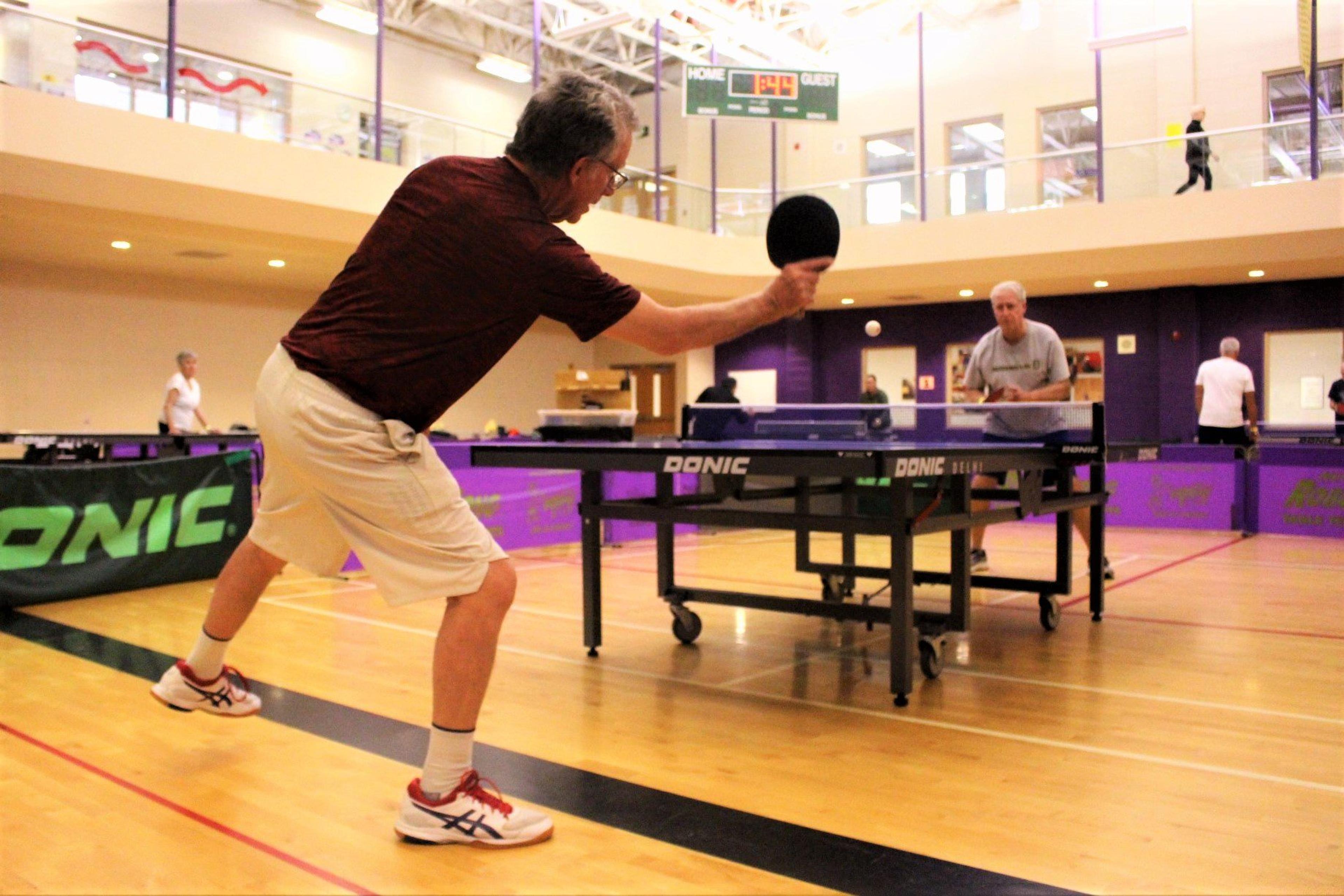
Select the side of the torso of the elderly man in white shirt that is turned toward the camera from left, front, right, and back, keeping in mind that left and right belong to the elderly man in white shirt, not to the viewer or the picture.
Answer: back

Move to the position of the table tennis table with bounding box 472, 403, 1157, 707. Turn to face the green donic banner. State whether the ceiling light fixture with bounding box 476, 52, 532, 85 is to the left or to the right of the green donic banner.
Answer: right

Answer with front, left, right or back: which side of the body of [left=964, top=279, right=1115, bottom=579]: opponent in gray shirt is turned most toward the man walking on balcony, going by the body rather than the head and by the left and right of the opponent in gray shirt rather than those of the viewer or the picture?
back

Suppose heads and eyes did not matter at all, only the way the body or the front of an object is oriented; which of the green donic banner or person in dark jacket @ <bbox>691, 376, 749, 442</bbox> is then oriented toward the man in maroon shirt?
the green donic banner

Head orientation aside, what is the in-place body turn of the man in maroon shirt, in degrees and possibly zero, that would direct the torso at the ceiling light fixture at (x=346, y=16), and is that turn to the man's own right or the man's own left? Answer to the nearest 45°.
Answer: approximately 90° to the man's own left

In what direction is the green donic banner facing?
toward the camera

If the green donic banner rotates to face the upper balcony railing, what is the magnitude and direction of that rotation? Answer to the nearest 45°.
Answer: approximately 135° to its left

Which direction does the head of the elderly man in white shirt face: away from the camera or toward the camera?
away from the camera

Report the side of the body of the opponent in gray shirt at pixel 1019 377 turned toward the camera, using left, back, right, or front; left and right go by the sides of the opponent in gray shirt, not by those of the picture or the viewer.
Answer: front

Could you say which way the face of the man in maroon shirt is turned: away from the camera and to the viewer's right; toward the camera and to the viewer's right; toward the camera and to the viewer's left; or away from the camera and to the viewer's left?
away from the camera and to the viewer's right
